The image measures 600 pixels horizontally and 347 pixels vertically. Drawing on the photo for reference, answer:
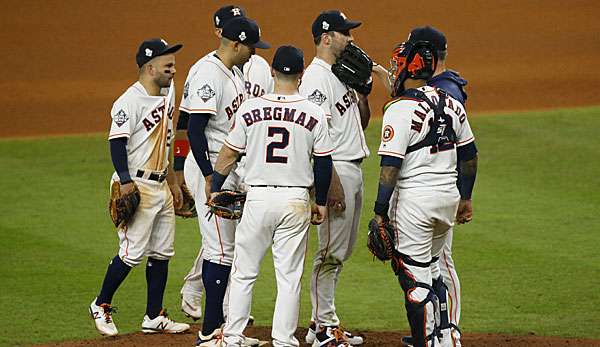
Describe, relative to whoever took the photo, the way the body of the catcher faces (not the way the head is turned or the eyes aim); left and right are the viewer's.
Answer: facing away from the viewer and to the left of the viewer

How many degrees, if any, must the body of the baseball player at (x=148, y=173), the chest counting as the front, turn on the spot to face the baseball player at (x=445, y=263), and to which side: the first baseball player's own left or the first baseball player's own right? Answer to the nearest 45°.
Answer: approximately 45° to the first baseball player's own left

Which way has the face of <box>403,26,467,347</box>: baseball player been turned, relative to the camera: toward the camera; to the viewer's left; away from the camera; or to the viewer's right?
to the viewer's left

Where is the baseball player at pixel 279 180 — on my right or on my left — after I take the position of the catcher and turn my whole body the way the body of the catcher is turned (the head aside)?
on my left

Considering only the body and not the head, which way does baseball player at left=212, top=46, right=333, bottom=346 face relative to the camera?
away from the camera

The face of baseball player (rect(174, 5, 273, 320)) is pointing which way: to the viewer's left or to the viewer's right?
to the viewer's right

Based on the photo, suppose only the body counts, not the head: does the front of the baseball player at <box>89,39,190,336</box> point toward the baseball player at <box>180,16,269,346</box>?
yes

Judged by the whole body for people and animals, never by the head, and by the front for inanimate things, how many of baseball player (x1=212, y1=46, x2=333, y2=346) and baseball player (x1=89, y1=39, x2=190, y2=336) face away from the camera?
1

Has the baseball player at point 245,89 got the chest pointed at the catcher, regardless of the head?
yes
